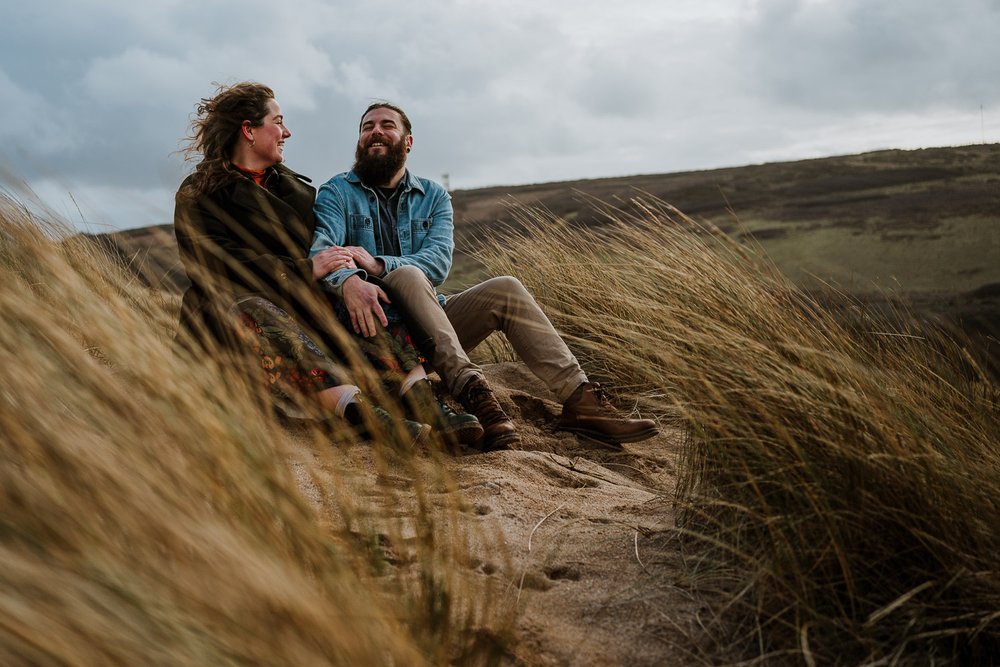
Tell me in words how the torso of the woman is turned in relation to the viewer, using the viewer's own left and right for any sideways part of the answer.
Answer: facing the viewer and to the right of the viewer

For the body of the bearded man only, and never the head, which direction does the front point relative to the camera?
toward the camera

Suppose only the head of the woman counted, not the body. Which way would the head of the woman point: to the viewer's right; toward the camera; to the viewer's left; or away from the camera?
to the viewer's right
